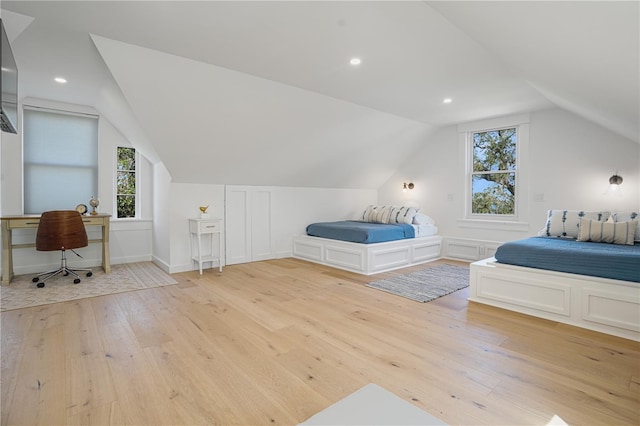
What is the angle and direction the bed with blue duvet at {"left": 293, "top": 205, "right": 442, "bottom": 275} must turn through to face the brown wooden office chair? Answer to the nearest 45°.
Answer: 0° — it already faces it

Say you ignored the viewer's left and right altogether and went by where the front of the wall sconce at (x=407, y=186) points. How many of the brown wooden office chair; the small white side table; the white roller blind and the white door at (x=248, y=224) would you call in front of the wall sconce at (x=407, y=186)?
4

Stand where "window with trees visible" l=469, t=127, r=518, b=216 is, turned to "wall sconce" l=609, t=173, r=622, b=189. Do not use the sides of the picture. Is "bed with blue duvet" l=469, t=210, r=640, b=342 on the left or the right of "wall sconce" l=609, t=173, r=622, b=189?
right

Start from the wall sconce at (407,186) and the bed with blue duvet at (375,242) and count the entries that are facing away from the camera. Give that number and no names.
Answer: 0

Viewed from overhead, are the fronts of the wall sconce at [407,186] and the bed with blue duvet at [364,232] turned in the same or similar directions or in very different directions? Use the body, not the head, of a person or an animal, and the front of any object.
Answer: same or similar directions

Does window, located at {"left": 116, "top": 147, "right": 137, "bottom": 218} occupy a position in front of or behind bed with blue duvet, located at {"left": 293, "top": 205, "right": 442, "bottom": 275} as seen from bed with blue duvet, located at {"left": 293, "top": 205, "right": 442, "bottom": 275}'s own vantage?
in front

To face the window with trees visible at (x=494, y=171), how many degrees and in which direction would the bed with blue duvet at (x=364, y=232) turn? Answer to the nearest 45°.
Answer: approximately 135° to its left

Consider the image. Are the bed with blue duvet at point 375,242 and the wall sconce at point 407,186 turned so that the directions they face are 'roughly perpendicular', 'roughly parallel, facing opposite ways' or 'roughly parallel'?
roughly parallel

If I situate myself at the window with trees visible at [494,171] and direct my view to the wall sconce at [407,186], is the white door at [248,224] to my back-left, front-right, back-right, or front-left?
front-left

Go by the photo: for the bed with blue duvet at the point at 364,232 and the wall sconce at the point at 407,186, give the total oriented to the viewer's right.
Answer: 0

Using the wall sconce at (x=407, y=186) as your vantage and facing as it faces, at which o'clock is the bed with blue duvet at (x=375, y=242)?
The bed with blue duvet is roughly at 11 o'clock from the wall sconce.

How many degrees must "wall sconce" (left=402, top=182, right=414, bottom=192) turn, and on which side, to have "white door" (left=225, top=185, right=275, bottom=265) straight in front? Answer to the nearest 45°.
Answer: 0° — it already faces it

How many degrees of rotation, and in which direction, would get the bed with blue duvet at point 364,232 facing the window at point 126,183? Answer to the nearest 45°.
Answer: approximately 45° to its right

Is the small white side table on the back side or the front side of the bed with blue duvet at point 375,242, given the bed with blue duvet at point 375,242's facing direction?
on the front side

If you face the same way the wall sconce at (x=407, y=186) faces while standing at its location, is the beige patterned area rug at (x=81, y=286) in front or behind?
in front

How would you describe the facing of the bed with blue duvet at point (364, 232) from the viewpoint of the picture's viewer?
facing the viewer and to the left of the viewer

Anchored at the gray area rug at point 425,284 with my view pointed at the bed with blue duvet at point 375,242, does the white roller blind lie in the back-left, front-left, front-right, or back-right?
front-left

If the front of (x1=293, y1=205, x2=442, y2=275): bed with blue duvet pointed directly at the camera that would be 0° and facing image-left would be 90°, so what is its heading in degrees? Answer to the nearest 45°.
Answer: approximately 45°

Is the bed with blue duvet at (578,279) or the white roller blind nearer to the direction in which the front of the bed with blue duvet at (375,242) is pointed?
the white roller blind

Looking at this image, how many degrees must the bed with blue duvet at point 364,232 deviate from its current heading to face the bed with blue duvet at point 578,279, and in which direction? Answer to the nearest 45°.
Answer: approximately 90° to its left
